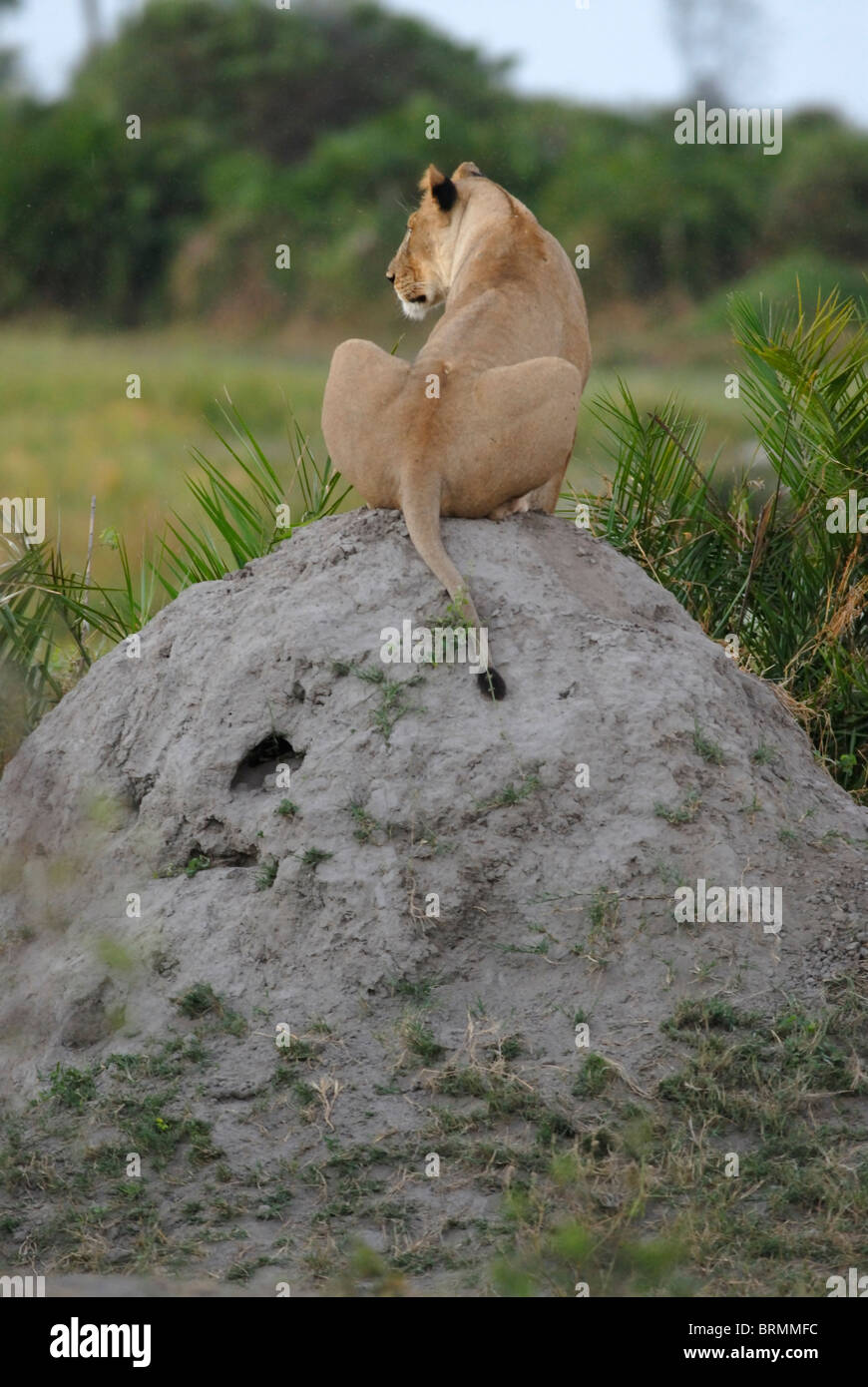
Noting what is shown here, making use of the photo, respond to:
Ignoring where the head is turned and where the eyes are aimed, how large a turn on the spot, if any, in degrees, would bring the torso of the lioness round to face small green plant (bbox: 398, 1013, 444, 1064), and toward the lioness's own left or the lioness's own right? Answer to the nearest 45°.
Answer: approximately 180°

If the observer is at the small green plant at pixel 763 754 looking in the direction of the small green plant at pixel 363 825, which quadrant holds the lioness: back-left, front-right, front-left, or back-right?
front-right

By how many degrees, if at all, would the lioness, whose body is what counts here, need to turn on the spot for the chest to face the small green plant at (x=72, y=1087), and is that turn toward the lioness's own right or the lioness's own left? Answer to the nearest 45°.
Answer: approximately 135° to the lioness's own left

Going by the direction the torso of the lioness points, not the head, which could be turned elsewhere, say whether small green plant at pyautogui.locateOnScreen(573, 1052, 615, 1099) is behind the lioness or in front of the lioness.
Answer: behind

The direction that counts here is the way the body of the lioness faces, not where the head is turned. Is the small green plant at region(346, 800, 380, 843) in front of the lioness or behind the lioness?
behind

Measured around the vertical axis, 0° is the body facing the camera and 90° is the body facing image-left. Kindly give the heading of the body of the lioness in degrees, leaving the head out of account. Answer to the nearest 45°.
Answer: approximately 180°

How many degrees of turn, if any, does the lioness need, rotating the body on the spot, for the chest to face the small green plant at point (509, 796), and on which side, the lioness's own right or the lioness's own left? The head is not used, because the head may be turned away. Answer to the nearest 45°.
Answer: approximately 180°

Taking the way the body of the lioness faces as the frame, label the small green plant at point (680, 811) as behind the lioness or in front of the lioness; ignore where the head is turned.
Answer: behind
